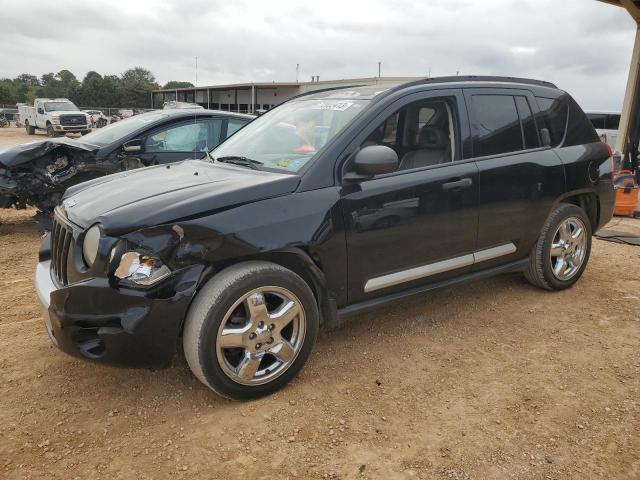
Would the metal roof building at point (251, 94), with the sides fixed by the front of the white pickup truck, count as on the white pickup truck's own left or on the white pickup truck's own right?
on the white pickup truck's own left

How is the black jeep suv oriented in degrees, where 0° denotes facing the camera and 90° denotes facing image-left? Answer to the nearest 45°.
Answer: approximately 45°

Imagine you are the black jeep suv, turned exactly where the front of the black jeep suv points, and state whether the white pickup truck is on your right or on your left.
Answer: on your right

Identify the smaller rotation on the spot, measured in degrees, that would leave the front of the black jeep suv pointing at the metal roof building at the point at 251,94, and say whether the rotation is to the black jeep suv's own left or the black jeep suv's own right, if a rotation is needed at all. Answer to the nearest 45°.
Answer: approximately 135° to the black jeep suv's own right

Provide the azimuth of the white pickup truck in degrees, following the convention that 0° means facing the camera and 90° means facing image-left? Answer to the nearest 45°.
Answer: approximately 315°

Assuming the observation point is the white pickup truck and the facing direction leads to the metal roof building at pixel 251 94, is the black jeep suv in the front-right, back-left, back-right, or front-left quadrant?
back-right
